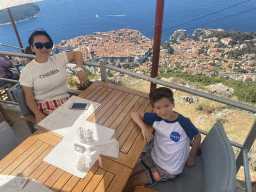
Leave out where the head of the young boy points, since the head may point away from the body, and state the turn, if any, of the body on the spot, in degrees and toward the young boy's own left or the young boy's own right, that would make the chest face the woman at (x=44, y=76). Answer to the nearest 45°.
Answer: approximately 45° to the young boy's own right

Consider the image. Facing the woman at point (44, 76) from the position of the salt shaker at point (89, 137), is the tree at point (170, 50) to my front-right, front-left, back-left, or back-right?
front-right

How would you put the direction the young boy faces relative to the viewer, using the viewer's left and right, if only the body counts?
facing the viewer and to the left of the viewer

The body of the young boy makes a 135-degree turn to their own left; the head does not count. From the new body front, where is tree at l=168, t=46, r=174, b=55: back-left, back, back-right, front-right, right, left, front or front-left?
left

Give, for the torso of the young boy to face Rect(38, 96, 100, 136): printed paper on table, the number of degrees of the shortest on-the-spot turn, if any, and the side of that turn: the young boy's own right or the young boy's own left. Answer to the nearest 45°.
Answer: approximately 45° to the young boy's own right

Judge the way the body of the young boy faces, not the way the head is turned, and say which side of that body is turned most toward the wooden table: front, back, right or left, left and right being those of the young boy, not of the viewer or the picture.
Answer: right

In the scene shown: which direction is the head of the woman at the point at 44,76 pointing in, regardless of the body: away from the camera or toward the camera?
toward the camera

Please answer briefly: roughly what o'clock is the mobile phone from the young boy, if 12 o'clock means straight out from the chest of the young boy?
The mobile phone is roughly at 2 o'clock from the young boy.

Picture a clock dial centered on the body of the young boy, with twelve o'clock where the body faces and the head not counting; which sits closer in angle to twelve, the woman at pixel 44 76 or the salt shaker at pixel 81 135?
the salt shaker
